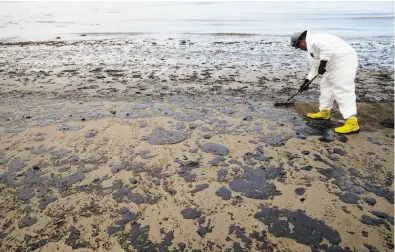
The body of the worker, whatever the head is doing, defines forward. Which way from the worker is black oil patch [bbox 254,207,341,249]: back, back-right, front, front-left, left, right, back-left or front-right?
left

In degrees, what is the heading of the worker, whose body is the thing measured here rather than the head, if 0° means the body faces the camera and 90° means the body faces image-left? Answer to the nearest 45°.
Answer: approximately 90°
